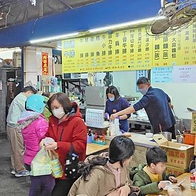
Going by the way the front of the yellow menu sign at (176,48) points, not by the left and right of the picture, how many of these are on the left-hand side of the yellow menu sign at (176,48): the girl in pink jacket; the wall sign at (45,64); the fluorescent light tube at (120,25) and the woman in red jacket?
0

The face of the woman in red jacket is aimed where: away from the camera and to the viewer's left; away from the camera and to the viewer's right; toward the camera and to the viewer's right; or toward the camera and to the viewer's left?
toward the camera and to the viewer's left

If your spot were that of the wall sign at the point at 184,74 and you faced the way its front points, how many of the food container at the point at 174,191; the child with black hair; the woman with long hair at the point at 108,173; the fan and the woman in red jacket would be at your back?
0

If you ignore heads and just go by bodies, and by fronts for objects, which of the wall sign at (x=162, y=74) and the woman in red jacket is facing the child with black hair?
the wall sign

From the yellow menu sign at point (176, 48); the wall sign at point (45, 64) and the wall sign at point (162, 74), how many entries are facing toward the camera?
3

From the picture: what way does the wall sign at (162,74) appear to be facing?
toward the camera

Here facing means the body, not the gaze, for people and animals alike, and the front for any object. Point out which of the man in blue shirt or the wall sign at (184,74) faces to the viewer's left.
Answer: the man in blue shirt

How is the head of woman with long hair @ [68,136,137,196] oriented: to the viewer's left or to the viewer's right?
to the viewer's right

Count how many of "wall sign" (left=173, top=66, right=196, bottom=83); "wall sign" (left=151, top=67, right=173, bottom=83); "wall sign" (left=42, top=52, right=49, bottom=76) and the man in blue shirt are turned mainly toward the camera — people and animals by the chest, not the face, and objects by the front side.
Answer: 3

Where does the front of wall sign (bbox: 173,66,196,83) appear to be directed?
toward the camera

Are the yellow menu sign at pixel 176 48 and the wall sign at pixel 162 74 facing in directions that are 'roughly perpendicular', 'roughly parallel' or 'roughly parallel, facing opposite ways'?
roughly parallel
